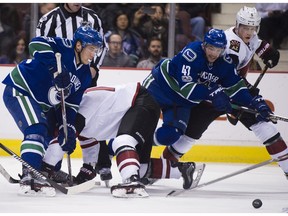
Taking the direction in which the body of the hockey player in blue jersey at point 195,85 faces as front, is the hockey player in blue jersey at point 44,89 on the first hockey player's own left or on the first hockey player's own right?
on the first hockey player's own right

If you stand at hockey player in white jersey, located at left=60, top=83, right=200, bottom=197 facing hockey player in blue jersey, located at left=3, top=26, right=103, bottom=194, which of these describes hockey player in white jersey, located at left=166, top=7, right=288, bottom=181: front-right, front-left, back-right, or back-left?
back-right

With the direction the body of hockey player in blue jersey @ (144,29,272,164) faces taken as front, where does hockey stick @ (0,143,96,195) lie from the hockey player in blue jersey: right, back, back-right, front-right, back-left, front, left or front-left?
right

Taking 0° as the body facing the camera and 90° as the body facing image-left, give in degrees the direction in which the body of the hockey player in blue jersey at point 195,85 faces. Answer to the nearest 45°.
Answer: approximately 315°

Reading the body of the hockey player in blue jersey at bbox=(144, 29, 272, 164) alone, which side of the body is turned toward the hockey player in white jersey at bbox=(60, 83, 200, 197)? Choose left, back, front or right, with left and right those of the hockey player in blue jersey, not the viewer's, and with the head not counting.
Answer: right
